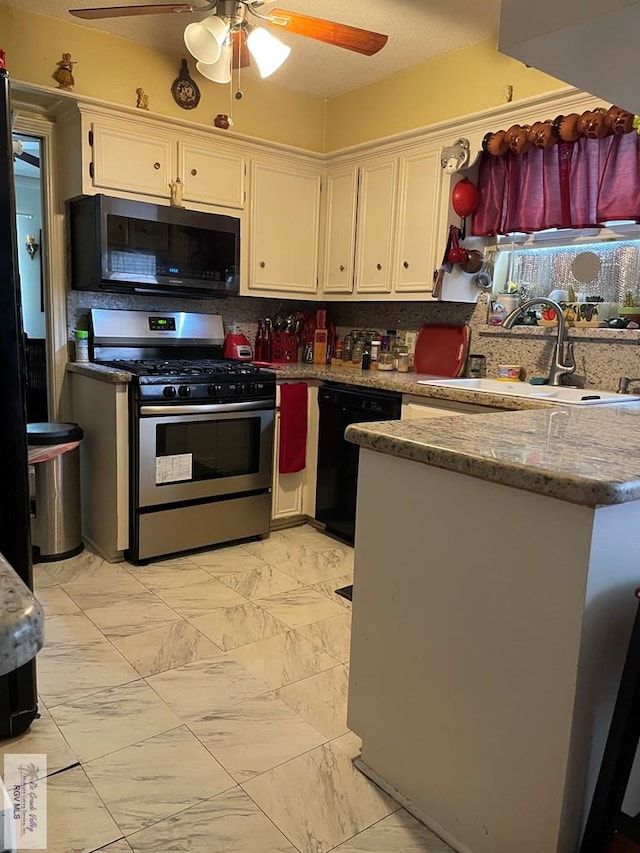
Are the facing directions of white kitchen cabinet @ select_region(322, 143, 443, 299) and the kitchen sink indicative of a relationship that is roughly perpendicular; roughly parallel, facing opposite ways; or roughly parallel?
roughly parallel

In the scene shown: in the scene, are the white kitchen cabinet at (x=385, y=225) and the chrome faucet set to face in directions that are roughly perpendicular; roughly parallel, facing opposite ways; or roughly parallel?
roughly parallel

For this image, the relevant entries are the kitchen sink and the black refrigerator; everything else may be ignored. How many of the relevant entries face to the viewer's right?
1

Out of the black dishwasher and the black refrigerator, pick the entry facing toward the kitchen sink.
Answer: the black refrigerator

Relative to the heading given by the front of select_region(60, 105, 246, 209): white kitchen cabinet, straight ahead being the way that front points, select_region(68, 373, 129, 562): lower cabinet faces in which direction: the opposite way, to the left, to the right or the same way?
the same way

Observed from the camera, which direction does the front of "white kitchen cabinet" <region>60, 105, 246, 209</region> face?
facing the viewer and to the right of the viewer

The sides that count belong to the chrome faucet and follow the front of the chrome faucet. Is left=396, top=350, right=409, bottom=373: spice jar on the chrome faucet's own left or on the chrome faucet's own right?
on the chrome faucet's own right

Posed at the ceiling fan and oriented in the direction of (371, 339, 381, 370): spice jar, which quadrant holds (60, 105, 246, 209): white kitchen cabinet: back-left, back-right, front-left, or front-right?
front-left

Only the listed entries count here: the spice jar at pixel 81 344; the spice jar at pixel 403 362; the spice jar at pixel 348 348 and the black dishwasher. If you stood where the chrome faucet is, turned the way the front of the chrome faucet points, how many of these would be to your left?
0

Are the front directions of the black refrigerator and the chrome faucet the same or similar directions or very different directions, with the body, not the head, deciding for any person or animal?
very different directions

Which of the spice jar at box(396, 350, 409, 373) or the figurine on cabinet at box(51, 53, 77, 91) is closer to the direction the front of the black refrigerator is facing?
the spice jar

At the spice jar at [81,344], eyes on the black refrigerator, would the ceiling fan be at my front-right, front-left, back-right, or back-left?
front-left

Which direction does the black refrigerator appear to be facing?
to the viewer's right

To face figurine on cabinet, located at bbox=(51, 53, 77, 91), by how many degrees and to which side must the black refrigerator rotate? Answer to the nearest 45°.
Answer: approximately 90° to its left

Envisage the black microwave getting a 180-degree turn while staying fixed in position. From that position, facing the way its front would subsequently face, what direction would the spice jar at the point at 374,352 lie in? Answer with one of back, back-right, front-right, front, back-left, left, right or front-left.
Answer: back-right
